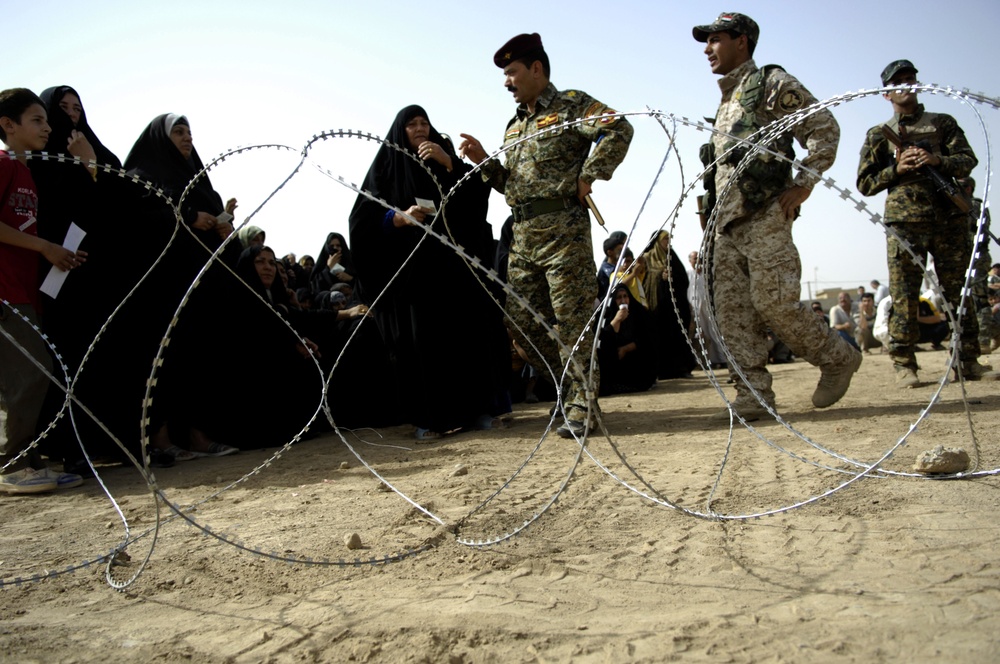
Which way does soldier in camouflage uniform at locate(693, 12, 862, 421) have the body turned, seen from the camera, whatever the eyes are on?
to the viewer's left

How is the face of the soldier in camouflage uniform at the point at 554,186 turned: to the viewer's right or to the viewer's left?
to the viewer's left

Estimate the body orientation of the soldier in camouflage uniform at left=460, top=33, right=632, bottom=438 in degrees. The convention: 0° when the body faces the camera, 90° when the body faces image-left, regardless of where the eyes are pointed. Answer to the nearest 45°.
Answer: approximately 45°

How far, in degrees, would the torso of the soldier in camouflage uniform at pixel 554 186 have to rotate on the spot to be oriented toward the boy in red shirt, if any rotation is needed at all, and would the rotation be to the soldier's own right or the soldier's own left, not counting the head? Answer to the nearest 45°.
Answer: approximately 45° to the soldier's own right

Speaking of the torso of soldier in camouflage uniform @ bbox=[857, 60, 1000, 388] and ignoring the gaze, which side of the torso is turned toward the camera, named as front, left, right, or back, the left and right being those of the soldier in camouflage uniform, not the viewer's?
front

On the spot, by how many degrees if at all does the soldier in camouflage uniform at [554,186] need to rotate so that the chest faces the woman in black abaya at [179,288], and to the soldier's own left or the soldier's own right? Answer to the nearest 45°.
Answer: approximately 45° to the soldier's own right

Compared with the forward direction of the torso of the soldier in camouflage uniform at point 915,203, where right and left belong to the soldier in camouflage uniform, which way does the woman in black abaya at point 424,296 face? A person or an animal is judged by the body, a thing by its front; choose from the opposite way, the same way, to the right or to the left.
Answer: to the left

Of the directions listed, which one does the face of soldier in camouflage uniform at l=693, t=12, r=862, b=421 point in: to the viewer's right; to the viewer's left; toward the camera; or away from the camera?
to the viewer's left

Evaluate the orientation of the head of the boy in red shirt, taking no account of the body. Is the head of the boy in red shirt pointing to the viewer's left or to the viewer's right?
to the viewer's right

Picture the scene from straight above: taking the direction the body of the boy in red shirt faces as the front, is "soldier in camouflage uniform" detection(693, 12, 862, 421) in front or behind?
in front

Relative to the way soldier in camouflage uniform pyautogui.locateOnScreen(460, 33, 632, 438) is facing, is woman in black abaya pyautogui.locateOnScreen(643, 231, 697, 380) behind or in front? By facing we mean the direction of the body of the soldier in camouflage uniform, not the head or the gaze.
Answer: behind

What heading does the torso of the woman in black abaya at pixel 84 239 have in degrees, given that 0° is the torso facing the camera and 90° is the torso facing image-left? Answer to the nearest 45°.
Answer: approximately 315°

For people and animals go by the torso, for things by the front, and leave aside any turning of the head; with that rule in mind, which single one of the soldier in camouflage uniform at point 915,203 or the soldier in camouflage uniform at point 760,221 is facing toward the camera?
the soldier in camouflage uniform at point 915,203

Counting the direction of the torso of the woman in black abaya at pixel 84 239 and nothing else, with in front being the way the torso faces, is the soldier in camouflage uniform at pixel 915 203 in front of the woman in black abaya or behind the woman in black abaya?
in front
